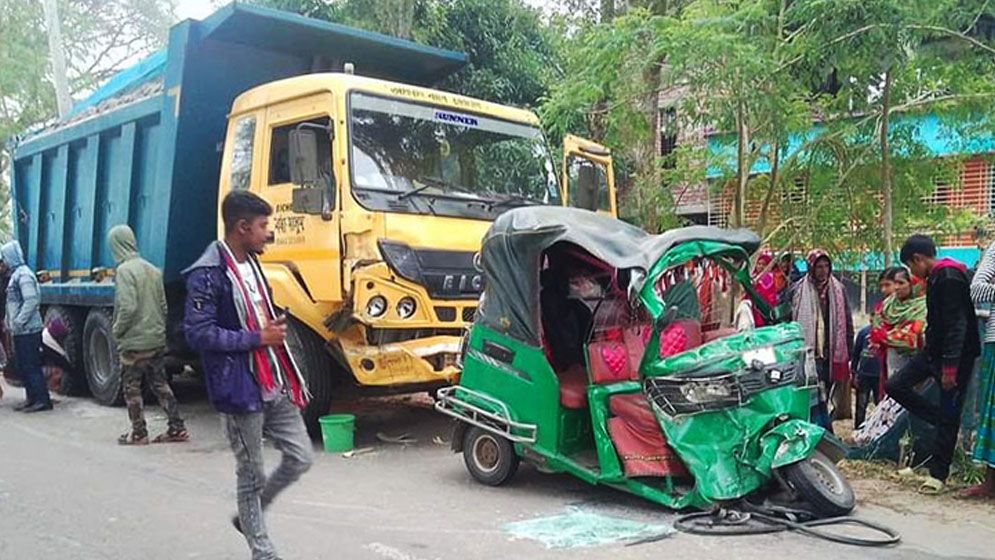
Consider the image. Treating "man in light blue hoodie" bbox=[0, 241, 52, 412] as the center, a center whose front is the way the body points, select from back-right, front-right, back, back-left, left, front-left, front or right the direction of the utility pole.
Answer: right

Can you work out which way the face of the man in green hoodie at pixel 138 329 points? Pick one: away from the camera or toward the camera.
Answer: away from the camera

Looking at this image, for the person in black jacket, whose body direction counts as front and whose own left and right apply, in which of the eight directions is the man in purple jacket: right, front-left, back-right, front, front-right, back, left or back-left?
front-left

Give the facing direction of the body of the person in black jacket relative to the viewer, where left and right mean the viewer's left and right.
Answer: facing to the left of the viewer

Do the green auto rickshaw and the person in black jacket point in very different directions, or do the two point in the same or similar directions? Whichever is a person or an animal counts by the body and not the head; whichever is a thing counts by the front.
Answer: very different directions

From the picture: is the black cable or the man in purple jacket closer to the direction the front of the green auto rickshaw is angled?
the black cable

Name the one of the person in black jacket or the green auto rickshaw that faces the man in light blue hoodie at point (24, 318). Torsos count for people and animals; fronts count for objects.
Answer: the person in black jacket

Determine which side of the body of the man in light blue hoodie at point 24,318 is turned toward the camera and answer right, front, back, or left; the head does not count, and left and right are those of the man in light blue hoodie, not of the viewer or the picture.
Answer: left

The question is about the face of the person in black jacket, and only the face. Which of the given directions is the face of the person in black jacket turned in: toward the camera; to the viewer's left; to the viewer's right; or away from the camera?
to the viewer's left

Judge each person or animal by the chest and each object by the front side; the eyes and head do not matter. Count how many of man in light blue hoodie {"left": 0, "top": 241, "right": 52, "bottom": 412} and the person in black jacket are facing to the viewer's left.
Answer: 2

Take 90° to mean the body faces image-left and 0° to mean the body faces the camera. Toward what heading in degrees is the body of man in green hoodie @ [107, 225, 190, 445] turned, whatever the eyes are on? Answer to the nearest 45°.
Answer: approximately 135°

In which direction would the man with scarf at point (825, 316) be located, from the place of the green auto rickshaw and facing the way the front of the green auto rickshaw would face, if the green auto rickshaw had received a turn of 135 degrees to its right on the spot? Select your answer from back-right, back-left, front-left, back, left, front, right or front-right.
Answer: back-right

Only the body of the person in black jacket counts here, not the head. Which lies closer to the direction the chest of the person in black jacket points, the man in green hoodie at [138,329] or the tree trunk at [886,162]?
the man in green hoodie

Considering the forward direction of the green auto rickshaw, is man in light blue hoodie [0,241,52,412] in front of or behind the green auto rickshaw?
behind

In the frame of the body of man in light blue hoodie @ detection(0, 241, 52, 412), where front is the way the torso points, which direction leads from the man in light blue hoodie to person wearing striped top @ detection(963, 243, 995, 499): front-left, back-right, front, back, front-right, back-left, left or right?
back-left

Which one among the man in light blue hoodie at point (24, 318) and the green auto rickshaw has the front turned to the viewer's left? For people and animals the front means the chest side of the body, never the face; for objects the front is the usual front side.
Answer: the man in light blue hoodie
